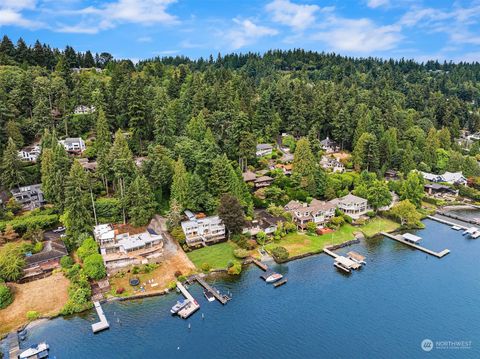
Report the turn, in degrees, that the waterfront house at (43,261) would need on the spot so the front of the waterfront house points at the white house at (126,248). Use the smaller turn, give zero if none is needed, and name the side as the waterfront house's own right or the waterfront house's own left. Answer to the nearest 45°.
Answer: approximately 45° to the waterfront house's own left

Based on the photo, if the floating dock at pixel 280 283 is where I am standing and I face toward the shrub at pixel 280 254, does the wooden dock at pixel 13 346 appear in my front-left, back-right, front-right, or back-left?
back-left

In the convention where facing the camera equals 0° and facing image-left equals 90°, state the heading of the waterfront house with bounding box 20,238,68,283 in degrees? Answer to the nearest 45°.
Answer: approximately 315°

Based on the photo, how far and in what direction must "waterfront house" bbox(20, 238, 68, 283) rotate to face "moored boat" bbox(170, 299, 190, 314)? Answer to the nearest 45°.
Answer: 0° — it already faces it

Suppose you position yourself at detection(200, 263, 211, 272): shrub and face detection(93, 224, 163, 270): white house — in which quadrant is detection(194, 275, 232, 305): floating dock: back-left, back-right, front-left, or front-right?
back-left

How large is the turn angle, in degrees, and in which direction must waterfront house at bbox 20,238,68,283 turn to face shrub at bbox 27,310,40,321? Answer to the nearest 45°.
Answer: approximately 45° to its right
